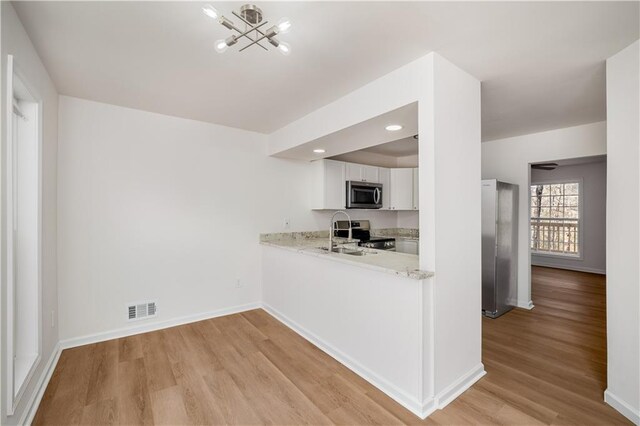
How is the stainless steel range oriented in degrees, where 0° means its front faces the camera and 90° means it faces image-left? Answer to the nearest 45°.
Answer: approximately 315°

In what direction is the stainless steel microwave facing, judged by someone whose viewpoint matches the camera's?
facing the viewer and to the right of the viewer

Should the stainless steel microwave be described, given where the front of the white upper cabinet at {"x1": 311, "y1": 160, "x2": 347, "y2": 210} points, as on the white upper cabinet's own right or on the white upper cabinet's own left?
on the white upper cabinet's own left

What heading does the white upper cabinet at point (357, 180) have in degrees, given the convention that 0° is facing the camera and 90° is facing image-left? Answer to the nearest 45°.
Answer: approximately 315°

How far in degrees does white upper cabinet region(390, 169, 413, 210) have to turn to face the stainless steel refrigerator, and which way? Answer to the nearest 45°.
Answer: approximately 45° to its left

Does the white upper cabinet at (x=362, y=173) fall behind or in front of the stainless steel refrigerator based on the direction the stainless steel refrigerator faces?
in front

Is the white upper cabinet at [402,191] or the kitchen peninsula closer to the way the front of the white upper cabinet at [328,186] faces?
the kitchen peninsula

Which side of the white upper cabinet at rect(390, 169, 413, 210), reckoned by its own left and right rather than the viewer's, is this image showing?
front

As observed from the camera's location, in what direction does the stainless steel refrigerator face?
facing the viewer and to the left of the viewer

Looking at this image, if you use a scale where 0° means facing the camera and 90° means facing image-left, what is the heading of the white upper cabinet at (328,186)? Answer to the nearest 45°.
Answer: approximately 315°

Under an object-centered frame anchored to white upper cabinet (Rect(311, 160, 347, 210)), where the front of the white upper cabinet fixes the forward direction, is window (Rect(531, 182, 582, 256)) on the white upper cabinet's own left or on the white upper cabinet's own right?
on the white upper cabinet's own left

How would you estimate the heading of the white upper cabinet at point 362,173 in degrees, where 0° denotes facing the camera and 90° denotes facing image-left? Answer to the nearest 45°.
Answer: approximately 315°

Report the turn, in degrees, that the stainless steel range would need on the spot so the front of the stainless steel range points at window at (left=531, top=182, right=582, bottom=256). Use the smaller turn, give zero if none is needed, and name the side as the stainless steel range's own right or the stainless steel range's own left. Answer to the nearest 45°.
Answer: approximately 90° to the stainless steel range's own left
